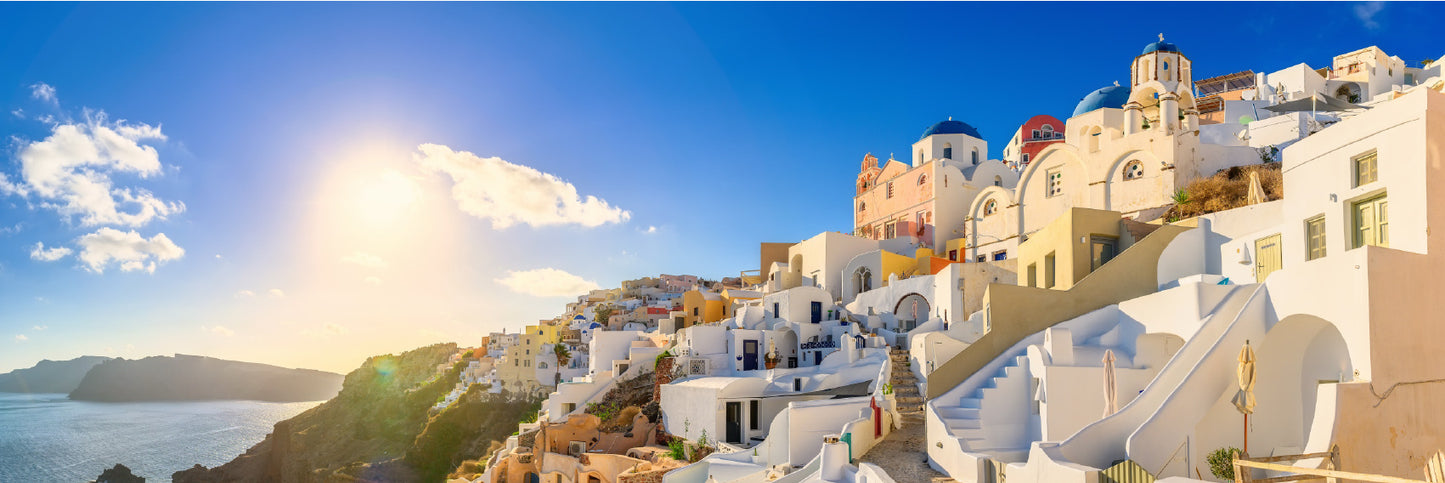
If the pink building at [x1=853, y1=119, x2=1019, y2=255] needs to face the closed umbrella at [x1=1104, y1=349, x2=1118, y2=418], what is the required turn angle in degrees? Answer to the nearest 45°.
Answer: approximately 45° to its left

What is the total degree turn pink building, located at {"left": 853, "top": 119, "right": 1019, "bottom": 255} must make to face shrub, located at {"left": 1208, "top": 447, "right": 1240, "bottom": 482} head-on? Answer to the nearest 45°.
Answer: approximately 45° to its left

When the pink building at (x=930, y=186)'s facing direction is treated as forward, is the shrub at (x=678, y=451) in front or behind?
in front

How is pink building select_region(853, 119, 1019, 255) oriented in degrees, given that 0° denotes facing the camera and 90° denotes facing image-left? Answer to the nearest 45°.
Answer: approximately 45°

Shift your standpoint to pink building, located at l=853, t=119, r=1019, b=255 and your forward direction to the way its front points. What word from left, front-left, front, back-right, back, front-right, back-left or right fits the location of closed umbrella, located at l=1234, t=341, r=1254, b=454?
front-left
